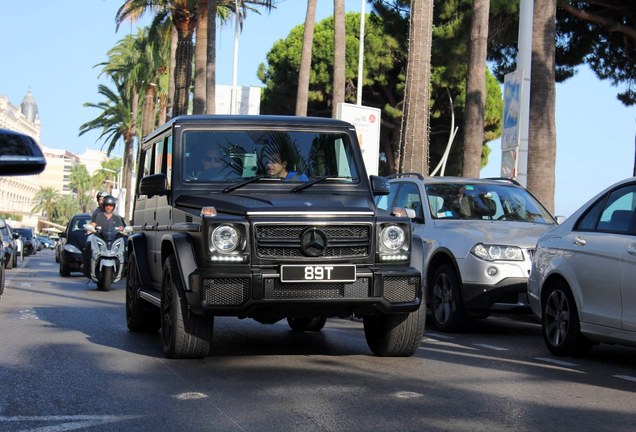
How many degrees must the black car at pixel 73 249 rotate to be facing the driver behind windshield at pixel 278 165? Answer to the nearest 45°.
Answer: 0° — it already faces them

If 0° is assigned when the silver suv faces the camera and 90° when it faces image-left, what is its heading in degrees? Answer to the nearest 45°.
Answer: approximately 315°

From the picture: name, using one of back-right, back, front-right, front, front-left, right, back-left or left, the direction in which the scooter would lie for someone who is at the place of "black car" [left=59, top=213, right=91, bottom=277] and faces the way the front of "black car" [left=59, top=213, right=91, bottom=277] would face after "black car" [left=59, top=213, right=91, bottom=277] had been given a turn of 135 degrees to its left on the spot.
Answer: back-right

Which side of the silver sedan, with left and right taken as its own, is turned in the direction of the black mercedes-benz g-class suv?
right

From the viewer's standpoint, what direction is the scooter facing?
toward the camera

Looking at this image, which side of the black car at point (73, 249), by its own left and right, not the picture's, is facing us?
front

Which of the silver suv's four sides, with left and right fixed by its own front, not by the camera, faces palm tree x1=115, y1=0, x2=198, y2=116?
back

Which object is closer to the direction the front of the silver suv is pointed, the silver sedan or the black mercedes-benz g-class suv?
the silver sedan

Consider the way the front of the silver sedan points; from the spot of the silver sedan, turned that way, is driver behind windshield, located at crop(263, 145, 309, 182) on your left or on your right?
on your right

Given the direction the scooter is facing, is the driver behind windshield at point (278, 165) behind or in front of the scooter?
in front

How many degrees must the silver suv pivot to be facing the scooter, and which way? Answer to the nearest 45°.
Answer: approximately 180°

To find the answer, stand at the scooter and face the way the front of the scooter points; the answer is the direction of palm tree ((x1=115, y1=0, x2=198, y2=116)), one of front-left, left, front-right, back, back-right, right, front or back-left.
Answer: back
